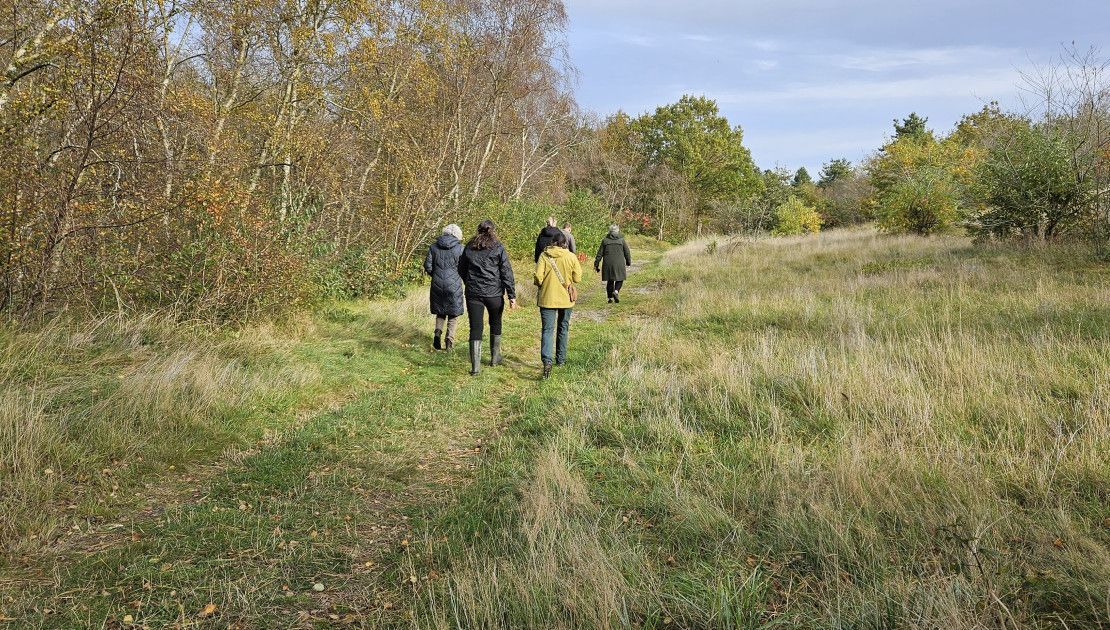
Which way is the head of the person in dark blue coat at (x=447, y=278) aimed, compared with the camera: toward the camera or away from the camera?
away from the camera

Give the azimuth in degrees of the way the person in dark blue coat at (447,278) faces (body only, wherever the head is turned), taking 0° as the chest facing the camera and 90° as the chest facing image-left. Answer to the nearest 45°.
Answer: approximately 180°

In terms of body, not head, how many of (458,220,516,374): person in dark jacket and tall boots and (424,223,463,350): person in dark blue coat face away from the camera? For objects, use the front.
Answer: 2

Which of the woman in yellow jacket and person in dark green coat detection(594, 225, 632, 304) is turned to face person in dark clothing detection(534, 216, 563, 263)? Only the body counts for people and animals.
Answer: the woman in yellow jacket

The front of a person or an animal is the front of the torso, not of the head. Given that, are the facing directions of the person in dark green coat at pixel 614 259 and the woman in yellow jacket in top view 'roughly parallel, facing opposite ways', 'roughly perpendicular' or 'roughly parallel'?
roughly parallel

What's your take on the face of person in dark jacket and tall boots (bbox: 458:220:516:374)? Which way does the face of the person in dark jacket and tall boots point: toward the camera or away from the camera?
away from the camera

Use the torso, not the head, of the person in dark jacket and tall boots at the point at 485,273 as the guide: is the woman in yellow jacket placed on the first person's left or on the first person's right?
on the first person's right

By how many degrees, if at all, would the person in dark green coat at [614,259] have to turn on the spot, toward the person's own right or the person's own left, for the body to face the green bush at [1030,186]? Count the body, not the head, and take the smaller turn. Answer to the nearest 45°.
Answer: approximately 90° to the person's own right

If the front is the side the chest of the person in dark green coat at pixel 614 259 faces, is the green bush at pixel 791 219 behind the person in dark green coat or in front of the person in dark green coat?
in front

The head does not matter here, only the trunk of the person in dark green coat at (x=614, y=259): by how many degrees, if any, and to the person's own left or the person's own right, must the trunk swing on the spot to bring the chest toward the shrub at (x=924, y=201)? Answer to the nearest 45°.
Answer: approximately 45° to the person's own right

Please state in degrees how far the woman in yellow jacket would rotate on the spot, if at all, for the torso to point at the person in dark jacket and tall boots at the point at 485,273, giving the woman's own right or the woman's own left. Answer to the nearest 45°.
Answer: approximately 90° to the woman's own left

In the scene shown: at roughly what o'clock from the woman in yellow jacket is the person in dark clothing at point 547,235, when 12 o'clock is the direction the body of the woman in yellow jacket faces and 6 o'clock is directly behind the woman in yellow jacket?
The person in dark clothing is roughly at 12 o'clock from the woman in yellow jacket.

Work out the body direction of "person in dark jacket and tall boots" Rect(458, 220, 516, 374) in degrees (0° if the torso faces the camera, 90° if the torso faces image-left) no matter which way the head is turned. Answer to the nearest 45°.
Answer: approximately 180°

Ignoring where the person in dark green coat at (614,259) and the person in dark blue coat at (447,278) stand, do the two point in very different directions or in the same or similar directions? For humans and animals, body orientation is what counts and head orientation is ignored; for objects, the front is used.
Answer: same or similar directions

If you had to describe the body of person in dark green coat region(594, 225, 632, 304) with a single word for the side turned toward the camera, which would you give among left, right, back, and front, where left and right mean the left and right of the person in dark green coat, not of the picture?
back

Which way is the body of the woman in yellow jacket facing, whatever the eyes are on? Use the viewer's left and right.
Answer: facing away from the viewer

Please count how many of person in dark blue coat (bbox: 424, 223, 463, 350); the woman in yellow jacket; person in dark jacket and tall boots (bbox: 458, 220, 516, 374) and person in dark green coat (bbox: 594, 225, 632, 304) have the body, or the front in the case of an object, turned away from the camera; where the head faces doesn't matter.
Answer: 4
